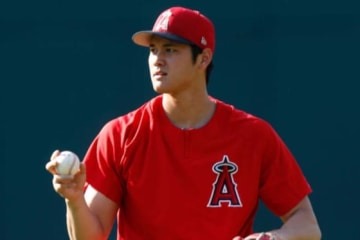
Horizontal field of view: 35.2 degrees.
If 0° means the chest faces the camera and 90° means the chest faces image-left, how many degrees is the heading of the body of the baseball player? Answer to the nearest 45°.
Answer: approximately 0°
